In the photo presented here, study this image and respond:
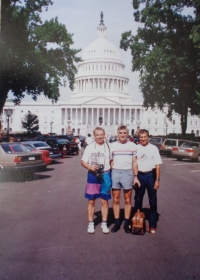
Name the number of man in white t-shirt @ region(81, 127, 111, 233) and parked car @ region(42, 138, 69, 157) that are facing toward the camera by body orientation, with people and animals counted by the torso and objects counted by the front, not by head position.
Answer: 1

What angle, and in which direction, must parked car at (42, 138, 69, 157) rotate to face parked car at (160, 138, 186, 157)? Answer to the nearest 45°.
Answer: approximately 135° to its right

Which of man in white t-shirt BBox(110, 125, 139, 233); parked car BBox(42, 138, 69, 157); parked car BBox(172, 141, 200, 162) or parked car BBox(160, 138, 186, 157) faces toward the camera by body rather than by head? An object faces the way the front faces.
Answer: the man in white t-shirt

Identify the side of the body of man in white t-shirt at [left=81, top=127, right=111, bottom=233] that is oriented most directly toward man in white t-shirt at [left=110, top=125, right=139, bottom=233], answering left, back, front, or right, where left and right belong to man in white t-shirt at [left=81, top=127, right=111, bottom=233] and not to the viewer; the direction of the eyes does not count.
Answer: left

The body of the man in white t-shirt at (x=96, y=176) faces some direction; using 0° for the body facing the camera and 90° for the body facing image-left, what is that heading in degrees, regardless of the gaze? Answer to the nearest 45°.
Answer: approximately 0°

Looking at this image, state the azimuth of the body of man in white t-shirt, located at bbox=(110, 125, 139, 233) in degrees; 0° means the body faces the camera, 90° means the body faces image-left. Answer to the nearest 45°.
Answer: approximately 0°

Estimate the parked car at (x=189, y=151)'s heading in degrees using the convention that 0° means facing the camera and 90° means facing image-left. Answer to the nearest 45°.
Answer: approximately 225°

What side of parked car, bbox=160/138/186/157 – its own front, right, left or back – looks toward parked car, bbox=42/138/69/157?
back

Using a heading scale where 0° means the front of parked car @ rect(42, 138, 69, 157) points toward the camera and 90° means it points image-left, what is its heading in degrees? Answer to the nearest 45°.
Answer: approximately 135°

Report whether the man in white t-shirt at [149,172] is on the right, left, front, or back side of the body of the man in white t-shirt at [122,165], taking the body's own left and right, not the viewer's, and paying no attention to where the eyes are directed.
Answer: left
